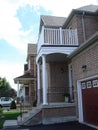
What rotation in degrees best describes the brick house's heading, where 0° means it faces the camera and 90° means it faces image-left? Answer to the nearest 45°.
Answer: approximately 45°

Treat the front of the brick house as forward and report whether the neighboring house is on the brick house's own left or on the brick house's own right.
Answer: on the brick house's own right

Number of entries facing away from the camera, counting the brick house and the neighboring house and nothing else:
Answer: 0

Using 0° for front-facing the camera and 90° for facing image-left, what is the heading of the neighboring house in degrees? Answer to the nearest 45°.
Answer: approximately 45°

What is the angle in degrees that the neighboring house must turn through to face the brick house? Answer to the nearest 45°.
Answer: approximately 45° to its left
